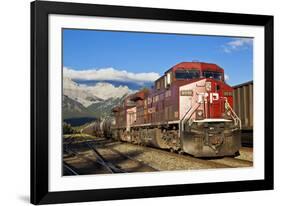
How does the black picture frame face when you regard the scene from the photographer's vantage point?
facing the viewer and to the right of the viewer
